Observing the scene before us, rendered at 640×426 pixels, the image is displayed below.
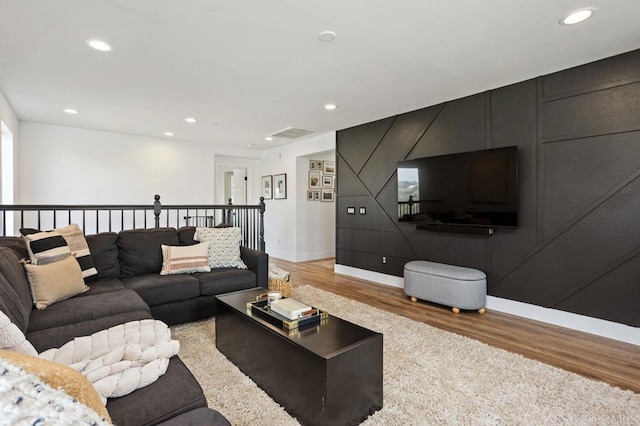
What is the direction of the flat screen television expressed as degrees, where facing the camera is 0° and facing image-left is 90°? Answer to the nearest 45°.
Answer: approximately 45°

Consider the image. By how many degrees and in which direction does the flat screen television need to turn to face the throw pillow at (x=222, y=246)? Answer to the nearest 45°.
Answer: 0° — it already faces it

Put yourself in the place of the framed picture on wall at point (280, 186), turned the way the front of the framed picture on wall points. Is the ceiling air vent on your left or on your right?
on your left

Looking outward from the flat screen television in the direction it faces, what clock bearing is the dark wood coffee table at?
The dark wood coffee table is roughly at 11 o'clock from the flat screen television.

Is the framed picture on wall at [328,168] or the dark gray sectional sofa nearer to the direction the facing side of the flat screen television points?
the dark gray sectional sofa

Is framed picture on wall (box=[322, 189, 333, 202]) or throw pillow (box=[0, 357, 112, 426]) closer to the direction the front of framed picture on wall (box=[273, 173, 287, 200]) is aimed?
the throw pillow

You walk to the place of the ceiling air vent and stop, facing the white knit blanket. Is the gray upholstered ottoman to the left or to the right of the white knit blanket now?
left

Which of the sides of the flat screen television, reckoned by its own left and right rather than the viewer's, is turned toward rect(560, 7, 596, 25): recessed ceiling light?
left

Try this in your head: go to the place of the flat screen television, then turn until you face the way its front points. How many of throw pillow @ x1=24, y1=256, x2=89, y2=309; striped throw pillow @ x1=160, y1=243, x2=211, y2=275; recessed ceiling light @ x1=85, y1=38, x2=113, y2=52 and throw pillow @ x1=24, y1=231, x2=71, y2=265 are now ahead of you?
4

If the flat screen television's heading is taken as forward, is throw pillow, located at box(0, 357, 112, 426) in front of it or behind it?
in front

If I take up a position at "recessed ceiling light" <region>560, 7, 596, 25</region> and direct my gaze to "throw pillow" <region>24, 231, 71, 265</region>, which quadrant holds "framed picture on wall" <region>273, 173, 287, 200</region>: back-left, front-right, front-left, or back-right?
front-right

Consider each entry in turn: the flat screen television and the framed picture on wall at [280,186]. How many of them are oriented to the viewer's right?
0
